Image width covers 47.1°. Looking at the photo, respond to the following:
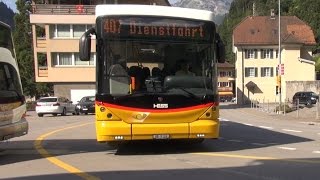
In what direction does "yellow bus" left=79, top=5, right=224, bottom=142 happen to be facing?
toward the camera

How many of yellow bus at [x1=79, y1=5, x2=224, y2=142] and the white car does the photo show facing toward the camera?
1

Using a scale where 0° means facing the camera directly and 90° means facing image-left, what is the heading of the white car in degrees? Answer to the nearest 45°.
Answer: approximately 225°

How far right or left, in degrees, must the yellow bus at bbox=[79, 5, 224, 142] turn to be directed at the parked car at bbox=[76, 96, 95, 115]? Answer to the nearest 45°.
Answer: approximately 180°

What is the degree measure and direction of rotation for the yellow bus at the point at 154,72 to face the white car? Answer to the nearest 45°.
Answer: approximately 180°

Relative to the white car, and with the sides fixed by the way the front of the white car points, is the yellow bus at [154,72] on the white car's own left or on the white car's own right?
on the white car's own right
